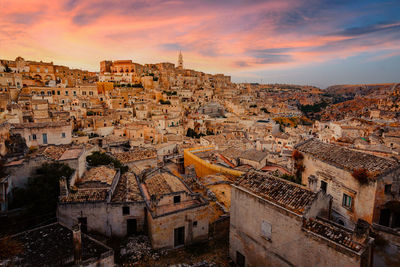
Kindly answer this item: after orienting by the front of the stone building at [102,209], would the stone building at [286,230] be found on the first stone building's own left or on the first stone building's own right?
on the first stone building's own left

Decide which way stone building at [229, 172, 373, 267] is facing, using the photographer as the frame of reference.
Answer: facing the viewer and to the left of the viewer

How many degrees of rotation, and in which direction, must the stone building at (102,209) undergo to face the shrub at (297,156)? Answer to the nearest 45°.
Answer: approximately 90° to its left

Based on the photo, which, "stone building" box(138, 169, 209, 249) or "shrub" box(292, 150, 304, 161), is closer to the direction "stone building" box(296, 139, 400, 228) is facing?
the stone building

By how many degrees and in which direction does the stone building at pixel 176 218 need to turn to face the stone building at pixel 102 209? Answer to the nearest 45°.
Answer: approximately 90° to its right

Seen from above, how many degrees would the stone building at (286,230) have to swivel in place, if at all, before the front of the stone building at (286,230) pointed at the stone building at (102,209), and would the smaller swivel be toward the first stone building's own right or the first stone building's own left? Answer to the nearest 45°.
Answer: approximately 45° to the first stone building's own right

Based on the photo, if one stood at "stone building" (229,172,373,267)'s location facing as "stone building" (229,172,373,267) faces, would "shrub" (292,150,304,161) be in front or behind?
behind

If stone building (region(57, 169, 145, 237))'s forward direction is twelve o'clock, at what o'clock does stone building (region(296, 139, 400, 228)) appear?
stone building (region(296, 139, 400, 228)) is roughly at 10 o'clock from stone building (region(57, 169, 145, 237)).

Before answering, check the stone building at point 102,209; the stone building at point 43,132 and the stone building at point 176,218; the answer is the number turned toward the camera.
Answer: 3

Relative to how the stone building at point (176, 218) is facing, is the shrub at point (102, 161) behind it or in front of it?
behind

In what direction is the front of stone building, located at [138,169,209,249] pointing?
toward the camera

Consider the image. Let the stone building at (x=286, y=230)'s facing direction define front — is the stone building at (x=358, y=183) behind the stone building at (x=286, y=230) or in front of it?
behind

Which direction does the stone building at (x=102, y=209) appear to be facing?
toward the camera
